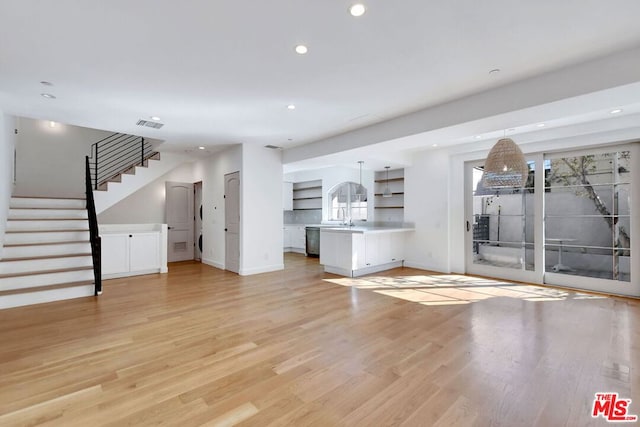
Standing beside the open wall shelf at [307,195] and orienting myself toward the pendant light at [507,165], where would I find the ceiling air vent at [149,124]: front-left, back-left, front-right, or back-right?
front-right

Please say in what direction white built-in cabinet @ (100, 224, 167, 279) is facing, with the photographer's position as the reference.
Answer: facing the viewer and to the right of the viewer

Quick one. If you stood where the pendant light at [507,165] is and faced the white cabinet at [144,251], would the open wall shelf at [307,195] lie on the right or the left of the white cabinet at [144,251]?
right

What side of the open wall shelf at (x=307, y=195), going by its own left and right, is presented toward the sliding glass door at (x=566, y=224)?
left

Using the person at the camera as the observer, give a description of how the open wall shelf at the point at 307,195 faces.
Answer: facing the viewer and to the left of the viewer

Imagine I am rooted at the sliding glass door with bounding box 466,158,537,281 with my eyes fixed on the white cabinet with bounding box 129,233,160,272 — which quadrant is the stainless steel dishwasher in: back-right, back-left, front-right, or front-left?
front-right

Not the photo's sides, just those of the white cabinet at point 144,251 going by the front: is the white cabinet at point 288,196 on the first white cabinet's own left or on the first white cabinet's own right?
on the first white cabinet's own left

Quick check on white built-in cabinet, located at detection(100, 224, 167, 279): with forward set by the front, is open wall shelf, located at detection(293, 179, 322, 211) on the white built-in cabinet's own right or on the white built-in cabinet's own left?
on the white built-in cabinet's own left

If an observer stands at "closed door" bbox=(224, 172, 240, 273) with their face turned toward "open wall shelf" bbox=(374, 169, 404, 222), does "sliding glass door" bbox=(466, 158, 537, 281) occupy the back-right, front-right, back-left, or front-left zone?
front-right

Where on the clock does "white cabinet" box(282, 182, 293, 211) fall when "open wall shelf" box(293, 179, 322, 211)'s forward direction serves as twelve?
The white cabinet is roughly at 2 o'clock from the open wall shelf.

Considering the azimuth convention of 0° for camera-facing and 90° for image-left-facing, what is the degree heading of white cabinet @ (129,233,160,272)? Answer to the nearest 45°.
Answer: approximately 315°

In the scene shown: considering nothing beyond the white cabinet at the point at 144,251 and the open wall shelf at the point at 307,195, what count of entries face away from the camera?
0
